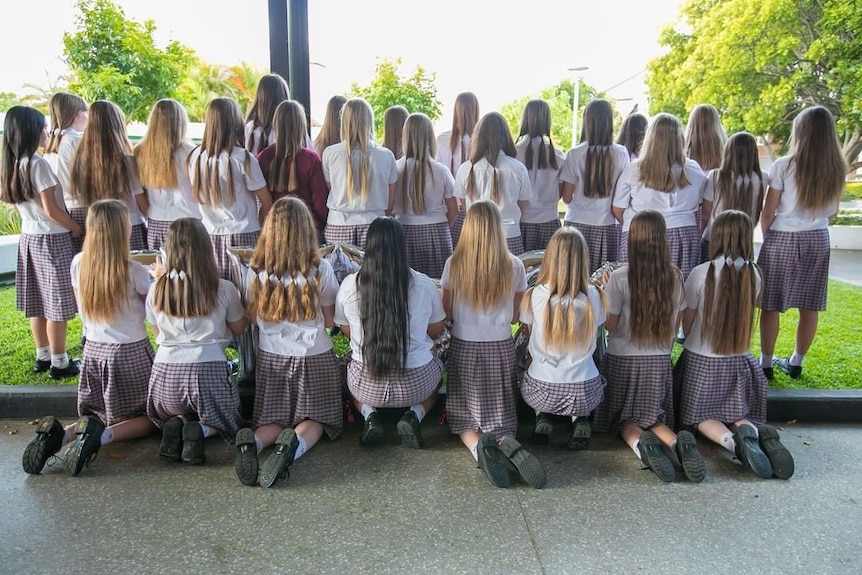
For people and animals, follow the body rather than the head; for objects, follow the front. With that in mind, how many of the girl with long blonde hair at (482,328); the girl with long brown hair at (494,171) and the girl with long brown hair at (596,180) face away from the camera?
3

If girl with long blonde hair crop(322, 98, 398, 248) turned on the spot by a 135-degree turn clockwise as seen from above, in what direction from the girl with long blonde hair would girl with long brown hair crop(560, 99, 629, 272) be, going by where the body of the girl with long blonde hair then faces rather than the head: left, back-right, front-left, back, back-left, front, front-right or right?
front-left

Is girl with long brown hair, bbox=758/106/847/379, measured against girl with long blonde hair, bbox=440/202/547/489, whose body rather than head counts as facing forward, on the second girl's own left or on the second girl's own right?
on the second girl's own right

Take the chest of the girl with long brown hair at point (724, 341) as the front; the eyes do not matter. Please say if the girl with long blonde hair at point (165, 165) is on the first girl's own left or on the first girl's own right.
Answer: on the first girl's own left

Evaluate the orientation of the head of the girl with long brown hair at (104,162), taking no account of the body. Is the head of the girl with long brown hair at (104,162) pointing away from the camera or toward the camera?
away from the camera

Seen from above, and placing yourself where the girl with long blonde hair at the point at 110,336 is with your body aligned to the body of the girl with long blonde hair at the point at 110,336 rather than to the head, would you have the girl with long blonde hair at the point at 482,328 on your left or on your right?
on your right

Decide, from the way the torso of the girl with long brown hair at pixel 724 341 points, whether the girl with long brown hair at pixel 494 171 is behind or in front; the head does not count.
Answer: in front

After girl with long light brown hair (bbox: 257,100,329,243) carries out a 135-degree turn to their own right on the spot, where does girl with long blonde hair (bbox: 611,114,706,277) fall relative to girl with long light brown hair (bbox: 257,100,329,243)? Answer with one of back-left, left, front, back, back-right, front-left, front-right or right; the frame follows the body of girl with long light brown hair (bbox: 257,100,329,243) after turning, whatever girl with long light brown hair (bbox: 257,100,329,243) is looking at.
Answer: front-left

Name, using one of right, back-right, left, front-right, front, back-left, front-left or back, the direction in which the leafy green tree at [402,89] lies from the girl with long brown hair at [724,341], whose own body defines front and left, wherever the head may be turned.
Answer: front

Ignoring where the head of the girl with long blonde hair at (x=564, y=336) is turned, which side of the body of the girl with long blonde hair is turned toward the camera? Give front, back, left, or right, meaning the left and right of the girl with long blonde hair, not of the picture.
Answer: back

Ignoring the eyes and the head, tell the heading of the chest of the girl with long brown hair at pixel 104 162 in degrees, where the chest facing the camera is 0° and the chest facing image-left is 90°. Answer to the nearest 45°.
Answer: approximately 180°

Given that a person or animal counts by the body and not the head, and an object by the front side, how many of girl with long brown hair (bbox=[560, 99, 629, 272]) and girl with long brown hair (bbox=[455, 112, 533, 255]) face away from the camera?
2

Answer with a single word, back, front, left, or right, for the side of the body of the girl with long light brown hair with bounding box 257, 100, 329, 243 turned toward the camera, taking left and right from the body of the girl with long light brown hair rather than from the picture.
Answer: back

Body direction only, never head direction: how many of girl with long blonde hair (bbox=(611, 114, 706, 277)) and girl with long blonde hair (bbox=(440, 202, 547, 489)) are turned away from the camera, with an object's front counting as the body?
2

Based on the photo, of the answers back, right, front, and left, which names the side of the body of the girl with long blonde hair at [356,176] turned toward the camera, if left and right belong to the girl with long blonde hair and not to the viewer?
back

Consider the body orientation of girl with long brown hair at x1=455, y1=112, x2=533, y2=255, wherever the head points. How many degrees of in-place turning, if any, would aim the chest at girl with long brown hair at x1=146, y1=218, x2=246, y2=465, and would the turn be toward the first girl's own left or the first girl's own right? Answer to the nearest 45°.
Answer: approximately 135° to the first girl's own left

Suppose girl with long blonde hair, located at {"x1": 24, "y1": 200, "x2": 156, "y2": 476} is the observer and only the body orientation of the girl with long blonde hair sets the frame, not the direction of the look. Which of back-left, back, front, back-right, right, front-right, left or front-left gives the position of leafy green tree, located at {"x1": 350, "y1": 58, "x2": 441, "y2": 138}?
front
